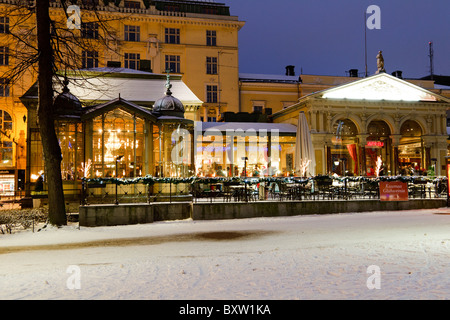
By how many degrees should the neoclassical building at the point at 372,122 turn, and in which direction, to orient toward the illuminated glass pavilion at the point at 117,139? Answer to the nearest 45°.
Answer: approximately 45° to its right

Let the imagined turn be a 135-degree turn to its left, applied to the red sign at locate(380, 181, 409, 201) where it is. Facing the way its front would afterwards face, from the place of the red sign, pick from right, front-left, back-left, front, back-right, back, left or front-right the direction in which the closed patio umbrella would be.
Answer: left

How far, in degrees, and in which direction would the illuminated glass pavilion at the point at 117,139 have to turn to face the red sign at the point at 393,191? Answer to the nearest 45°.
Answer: approximately 45° to its left

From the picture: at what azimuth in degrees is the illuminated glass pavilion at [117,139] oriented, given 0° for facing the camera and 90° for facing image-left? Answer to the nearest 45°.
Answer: approximately 0°

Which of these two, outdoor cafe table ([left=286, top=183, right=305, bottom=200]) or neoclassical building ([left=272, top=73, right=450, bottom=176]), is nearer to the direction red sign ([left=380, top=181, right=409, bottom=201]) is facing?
the outdoor cafe table

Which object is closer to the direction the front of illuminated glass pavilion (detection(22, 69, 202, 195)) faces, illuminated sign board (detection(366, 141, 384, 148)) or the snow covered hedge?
the snow covered hedge

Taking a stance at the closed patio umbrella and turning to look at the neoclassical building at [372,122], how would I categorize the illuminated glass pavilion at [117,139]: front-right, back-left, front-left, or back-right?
back-left

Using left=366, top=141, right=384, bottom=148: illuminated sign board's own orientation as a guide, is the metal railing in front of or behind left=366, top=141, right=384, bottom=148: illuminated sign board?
in front

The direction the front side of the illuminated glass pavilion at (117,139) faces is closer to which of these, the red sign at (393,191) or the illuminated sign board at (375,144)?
the red sign

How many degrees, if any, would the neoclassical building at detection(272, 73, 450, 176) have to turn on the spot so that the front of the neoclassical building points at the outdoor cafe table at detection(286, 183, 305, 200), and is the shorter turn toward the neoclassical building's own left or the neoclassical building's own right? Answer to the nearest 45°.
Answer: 0° — it already faces it

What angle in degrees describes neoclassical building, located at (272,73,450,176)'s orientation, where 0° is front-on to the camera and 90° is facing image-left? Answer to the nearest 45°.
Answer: approximately 0°

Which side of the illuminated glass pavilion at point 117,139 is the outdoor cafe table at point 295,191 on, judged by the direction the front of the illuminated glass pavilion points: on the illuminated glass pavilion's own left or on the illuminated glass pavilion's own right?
on the illuminated glass pavilion's own left

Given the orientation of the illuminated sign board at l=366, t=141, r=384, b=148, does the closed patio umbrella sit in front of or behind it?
in front

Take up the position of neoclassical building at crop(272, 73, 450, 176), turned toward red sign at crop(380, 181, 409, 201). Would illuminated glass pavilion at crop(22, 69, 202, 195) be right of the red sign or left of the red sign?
right

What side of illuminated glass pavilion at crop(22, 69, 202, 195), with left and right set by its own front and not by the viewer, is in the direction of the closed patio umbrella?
left

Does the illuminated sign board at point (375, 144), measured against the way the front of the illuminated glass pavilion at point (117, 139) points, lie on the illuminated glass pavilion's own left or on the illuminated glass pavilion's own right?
on the illuminated glass pavilion's own left
